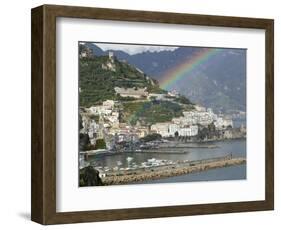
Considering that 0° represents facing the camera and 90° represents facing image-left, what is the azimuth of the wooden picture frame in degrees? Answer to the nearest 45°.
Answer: approximately 315°
